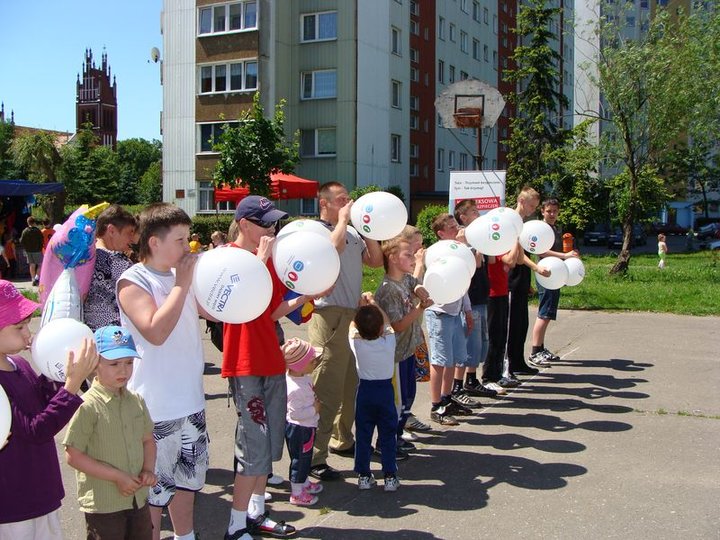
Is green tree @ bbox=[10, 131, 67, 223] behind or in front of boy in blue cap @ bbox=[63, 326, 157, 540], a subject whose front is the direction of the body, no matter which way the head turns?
behind

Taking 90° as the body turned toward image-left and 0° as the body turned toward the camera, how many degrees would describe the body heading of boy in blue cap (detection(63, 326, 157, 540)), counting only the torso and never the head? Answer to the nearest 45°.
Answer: approximately 315°

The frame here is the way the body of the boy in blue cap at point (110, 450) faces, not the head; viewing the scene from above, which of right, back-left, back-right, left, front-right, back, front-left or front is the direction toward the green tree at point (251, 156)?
back-left

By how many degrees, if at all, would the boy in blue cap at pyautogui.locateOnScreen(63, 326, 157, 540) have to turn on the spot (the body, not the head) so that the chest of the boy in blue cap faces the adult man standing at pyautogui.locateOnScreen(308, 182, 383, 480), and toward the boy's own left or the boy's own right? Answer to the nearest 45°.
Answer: approximately 90° to the boy's own left

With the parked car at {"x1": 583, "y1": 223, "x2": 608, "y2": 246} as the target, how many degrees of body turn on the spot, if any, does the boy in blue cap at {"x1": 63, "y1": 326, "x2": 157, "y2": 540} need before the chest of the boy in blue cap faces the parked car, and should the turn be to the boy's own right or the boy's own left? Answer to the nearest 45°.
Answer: approximately 90° to the boy's own left

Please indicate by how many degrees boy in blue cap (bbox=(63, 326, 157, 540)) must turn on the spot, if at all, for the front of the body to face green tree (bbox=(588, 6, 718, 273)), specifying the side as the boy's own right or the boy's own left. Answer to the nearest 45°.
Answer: approximately 90° to the boy's own left
